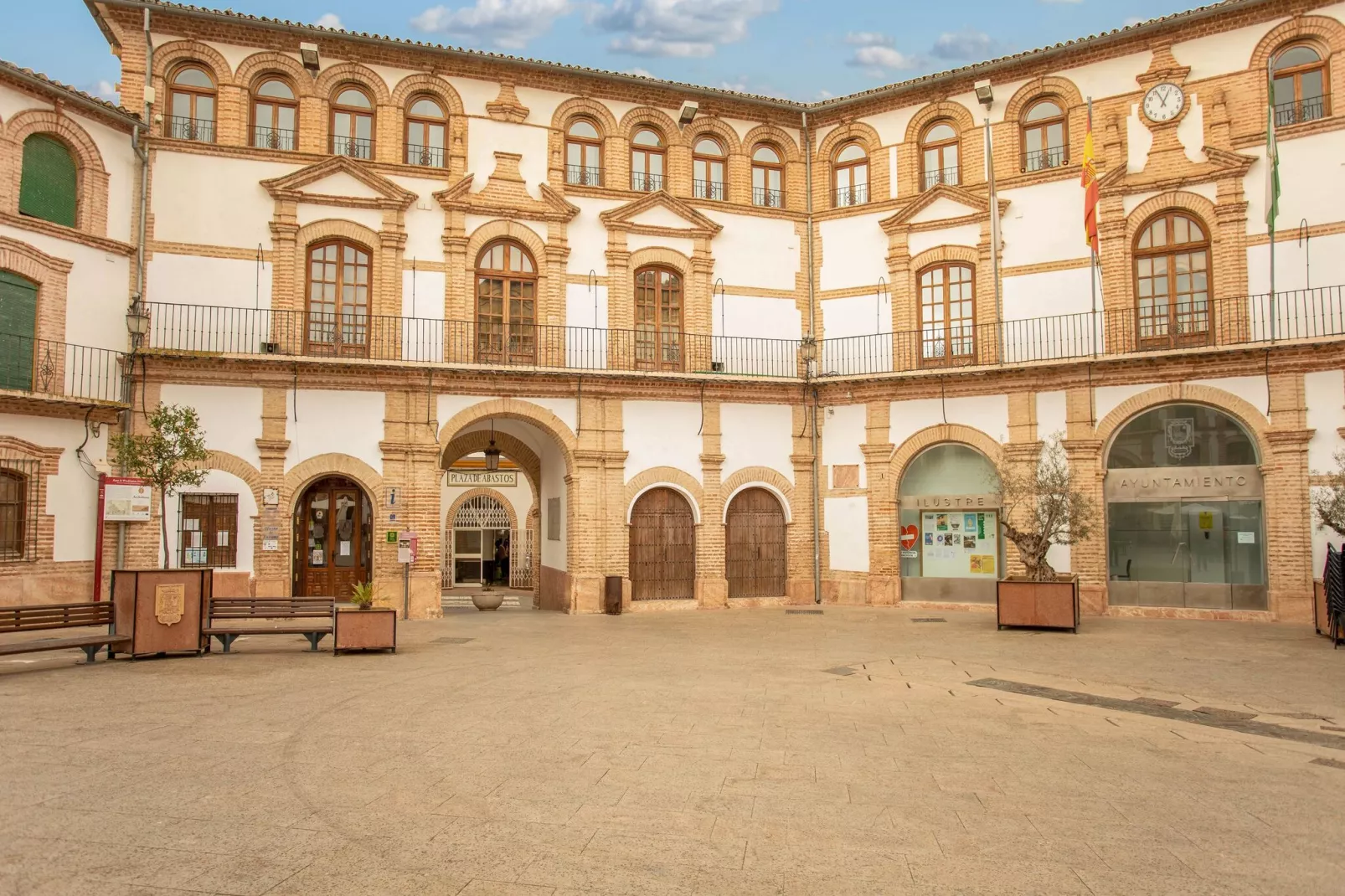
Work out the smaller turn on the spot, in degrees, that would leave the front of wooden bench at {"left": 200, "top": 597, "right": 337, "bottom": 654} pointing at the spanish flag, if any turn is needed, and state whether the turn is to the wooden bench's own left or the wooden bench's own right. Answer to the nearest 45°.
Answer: approximately 90° to the wooden bench's own left

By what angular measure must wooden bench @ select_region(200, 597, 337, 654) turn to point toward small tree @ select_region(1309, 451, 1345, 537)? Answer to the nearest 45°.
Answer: approximately 90° to its left

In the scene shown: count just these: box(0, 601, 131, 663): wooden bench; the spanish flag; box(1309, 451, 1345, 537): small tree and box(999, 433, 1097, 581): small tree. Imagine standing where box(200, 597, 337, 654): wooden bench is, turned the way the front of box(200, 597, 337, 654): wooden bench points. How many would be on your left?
3

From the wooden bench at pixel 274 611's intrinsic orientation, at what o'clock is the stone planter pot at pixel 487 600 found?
The stone planter pot is roughly at 7 o'clock from the wooden bench.

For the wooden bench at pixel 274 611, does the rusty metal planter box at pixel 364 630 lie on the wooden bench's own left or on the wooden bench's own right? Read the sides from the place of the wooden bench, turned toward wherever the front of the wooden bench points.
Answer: on the wooden bench's own left

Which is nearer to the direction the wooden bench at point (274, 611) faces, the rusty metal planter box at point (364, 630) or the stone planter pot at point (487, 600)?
the rusty metal planter box

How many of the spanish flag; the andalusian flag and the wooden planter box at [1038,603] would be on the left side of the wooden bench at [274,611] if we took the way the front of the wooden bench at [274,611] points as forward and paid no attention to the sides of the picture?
3

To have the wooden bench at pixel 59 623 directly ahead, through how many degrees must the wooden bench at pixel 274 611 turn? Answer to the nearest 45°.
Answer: approximately 45° to its right

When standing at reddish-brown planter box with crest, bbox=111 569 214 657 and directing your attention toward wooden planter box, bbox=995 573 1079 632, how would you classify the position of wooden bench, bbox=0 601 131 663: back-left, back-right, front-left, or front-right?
back-right
